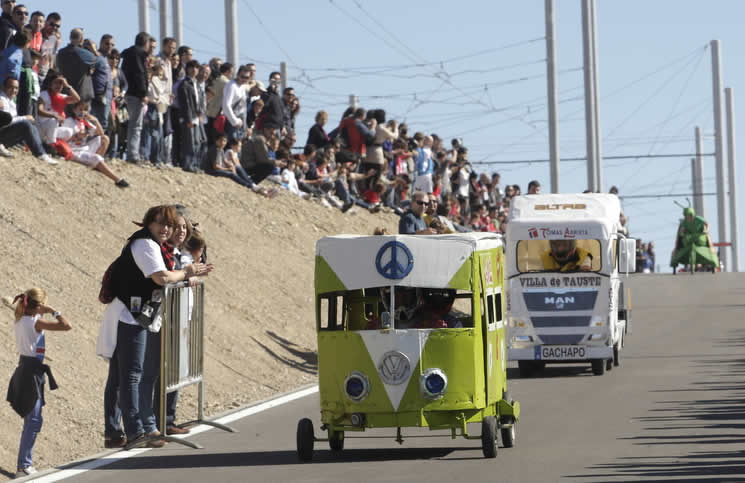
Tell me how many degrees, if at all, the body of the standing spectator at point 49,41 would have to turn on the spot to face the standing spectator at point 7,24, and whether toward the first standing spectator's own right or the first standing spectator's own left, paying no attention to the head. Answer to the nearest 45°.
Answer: approximately 90° to the first standing spectator's own right

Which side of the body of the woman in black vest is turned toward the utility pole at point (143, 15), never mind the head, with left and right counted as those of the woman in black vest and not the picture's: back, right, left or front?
left

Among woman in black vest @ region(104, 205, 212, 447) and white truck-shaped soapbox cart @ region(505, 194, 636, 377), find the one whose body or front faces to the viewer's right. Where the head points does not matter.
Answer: the woman in black vest

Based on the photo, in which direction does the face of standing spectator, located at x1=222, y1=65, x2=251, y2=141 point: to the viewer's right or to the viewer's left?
to the viewer's right

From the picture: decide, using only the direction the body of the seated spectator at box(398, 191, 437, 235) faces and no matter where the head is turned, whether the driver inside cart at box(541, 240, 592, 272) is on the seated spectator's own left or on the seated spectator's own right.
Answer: on the seated spectator's own left

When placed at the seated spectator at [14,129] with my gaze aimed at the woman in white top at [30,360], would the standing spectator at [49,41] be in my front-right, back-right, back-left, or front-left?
back-left

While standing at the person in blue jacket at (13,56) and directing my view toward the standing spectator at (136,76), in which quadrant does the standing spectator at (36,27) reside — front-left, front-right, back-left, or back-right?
front-left

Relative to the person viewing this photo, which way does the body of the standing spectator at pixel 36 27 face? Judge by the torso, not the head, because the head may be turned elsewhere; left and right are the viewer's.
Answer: facing the viewer and to the right of the viewer

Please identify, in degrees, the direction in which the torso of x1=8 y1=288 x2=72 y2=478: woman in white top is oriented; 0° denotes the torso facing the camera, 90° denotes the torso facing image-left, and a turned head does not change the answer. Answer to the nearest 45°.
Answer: approximately 270°

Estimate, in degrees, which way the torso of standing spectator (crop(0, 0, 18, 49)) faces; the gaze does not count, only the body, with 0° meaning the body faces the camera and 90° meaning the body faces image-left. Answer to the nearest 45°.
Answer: approximately 315°

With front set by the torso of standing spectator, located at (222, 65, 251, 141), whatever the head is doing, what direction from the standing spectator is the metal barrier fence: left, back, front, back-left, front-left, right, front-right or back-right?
front-right
